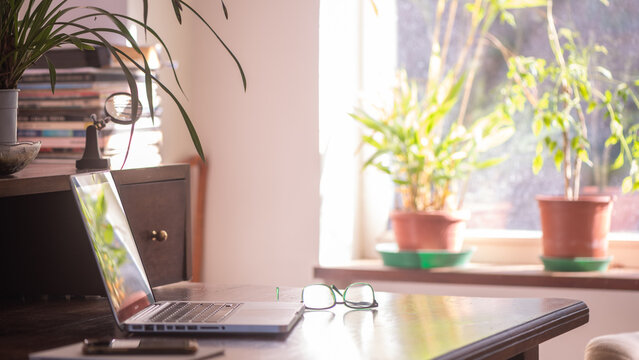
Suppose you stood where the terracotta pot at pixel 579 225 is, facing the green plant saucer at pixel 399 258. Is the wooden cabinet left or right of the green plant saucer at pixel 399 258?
left

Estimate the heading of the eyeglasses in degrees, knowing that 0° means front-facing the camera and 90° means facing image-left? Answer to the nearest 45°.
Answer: approximately 0°

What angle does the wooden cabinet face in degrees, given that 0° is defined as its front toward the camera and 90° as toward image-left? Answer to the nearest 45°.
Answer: approximately 315°

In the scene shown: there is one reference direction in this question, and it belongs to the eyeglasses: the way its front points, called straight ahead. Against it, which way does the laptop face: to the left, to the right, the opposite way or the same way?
to the left

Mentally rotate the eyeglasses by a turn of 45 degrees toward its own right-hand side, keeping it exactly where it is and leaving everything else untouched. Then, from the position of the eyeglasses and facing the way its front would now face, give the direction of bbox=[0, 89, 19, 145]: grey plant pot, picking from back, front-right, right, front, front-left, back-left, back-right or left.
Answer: front-right

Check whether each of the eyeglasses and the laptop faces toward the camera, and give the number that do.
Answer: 1

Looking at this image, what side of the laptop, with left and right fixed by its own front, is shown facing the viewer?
right

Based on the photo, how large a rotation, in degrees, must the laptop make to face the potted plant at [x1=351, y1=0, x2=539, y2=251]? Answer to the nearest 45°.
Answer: approximately 45° to its left

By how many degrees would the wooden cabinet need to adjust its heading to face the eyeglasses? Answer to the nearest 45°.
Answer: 0° — it already faces it
